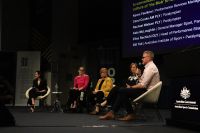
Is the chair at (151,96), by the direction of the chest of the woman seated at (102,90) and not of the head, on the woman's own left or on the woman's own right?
on the woman's own left

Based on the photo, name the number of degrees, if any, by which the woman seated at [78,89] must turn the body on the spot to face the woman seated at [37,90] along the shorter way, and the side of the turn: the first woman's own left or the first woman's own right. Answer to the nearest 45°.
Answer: approximately 90° to the first woman's own right

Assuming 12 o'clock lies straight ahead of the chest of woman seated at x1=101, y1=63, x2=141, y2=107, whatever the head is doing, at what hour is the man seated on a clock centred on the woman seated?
The man seated is roughly at 10 o'clock from the woman seated.

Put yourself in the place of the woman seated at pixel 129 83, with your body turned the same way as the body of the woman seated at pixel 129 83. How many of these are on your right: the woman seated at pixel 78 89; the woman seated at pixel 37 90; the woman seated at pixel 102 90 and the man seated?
3

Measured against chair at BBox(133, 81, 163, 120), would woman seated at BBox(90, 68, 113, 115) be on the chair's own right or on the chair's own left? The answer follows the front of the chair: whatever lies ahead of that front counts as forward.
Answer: on the chair's own right

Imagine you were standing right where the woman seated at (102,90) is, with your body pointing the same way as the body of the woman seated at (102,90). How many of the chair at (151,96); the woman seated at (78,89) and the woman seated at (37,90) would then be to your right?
2

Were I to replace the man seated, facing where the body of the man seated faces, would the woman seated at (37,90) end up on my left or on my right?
on my right

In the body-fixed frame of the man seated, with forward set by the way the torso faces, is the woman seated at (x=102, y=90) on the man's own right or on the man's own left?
on the man's own right

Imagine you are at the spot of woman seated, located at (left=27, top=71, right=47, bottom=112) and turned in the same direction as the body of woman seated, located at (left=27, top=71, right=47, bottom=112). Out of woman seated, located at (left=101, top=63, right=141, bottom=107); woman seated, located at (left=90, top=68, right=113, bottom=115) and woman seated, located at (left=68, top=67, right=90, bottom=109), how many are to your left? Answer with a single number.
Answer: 3

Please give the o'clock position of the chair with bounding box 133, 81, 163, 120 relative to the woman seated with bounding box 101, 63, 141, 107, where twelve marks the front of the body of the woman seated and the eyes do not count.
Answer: The chair is roughly at 10 o'clock from the woman seated.

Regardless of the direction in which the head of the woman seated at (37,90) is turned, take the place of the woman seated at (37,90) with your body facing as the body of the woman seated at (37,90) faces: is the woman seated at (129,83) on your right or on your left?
on your left

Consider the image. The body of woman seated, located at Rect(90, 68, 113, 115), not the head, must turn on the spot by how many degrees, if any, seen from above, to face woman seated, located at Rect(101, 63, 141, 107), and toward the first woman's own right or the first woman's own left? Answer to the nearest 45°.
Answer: approximately 90° to the first woman's own left

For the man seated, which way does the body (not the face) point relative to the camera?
to the viewer's left

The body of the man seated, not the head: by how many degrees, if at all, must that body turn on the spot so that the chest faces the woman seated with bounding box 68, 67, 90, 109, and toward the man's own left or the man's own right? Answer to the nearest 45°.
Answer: approximately 45° to the man's own right
